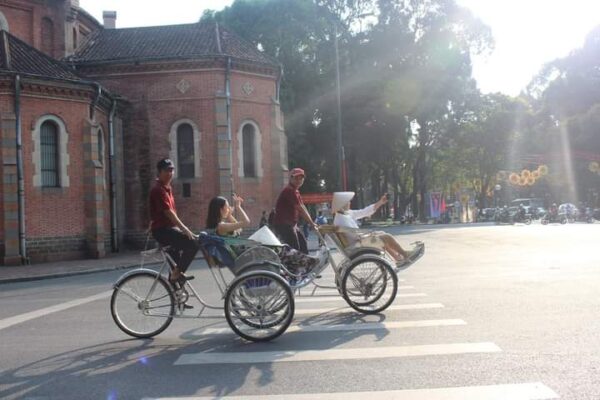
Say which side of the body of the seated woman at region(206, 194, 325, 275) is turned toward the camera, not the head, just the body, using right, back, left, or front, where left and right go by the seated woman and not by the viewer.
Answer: right

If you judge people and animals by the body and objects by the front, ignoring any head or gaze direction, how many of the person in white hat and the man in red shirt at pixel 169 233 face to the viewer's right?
2

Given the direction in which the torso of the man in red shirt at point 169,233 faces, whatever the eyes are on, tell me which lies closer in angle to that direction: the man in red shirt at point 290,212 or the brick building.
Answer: the man in red shirt

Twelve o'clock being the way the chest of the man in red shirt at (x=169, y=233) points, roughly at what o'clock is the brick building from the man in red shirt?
The brick building is roughly at 9 o'clock from the man in red shirt.

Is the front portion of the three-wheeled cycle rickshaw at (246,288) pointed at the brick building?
no

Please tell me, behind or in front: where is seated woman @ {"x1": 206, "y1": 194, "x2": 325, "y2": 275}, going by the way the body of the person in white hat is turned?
behind

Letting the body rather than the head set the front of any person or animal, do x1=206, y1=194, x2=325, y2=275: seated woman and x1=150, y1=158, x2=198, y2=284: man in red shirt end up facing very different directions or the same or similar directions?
same or similar directions

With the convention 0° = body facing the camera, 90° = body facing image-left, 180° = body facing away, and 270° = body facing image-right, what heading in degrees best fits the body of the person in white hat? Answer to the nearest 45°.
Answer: approximately 270°

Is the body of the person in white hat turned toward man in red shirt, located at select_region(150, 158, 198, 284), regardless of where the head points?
no

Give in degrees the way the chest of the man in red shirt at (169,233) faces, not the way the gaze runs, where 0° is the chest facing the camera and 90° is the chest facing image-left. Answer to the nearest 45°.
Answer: approximately 270°

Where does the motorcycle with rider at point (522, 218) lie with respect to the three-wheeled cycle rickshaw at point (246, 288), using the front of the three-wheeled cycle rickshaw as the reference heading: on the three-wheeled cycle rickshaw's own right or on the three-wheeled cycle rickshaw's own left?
on the three-wheeled cycle rickshaw's own left

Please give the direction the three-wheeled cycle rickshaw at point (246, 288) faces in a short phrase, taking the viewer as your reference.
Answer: facing to the right of the viewer

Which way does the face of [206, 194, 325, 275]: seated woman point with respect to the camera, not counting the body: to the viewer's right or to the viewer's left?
to the viewer's right

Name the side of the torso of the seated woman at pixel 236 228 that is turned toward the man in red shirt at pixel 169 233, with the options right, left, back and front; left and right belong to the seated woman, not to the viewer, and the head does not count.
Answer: back

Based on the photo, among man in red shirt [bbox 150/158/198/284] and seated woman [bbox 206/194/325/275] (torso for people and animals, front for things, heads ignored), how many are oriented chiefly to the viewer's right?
2
